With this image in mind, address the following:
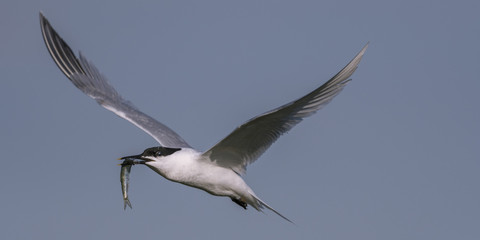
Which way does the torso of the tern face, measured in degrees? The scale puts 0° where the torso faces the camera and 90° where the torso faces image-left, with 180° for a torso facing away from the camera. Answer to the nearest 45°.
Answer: approximately 45°
